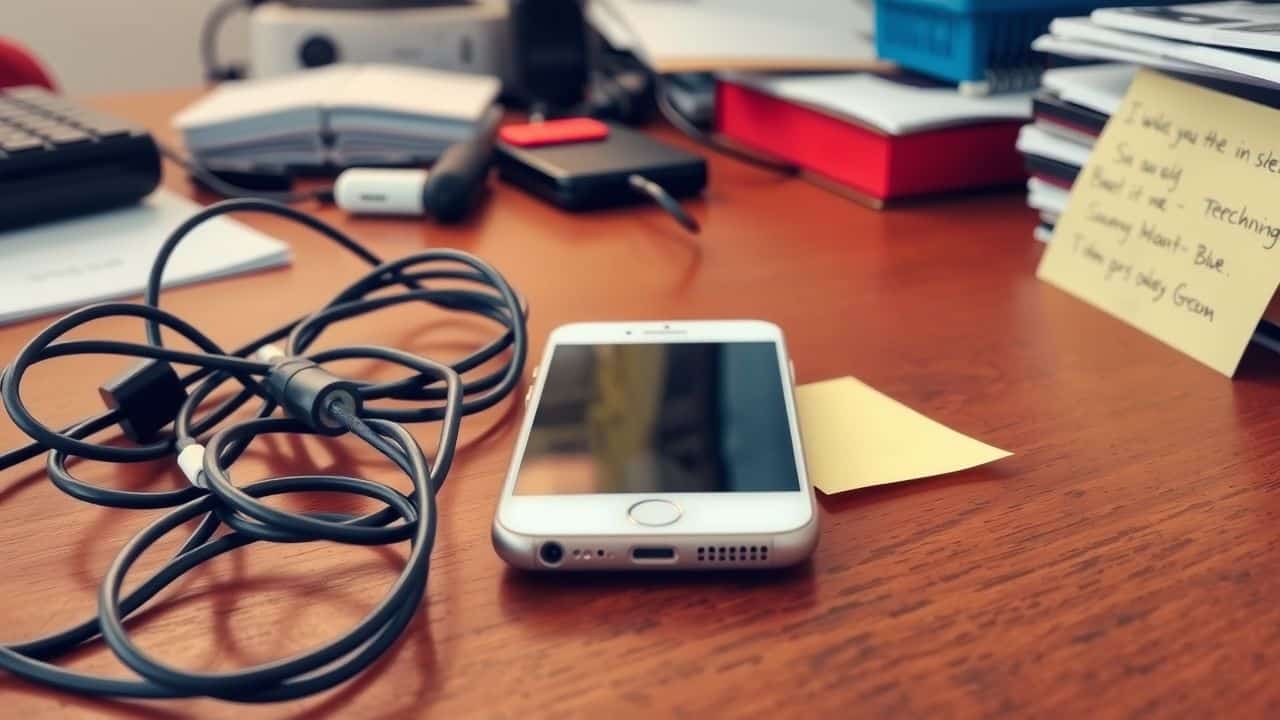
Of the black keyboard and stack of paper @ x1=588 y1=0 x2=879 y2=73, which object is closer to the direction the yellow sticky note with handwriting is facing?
the black keyboard

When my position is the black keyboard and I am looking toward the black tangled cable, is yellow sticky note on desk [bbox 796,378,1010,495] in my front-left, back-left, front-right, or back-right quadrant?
front-left

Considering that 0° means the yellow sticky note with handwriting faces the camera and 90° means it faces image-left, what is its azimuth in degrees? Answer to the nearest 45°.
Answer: approximately 0°

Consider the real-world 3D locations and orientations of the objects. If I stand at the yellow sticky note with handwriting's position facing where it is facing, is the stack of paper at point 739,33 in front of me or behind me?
behind

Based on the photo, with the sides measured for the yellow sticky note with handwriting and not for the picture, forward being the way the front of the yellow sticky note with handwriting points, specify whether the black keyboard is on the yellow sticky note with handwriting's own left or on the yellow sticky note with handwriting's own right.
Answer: on the yellow sticky note with handwriting's own right

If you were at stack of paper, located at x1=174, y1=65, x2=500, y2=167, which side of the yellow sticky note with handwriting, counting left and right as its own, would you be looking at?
right
